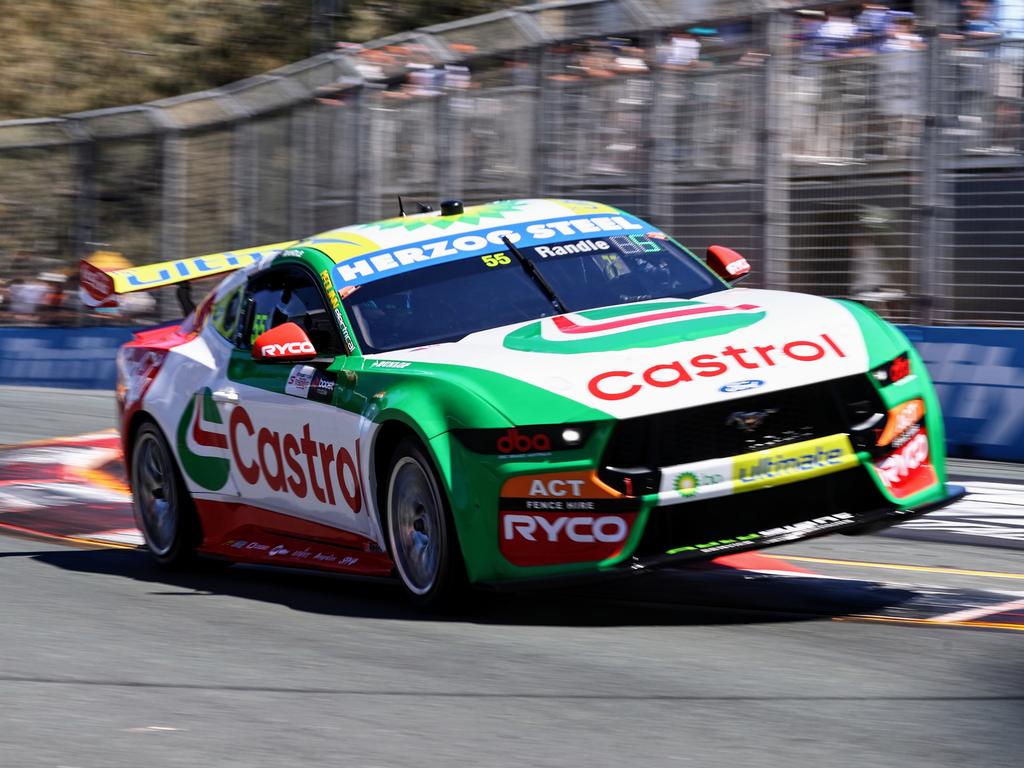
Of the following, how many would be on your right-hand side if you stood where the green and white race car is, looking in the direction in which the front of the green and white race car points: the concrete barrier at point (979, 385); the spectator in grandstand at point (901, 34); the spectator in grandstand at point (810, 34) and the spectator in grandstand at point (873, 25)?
0

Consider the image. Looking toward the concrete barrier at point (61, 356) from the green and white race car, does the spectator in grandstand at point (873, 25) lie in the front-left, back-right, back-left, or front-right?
front-right

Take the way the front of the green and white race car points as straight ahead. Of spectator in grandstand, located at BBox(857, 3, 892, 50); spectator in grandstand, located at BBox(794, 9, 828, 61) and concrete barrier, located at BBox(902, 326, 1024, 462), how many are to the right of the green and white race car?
0

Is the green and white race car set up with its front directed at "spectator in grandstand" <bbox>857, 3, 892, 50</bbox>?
no

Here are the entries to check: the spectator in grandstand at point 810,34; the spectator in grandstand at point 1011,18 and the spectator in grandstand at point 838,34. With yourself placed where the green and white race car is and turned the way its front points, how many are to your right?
0

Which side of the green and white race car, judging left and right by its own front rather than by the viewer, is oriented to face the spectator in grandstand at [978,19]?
left

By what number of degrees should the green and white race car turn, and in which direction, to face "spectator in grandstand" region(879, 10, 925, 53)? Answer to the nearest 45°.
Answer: approximately 90° to its left

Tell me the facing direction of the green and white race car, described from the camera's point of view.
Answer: facing the viewer and to the right of the viewer

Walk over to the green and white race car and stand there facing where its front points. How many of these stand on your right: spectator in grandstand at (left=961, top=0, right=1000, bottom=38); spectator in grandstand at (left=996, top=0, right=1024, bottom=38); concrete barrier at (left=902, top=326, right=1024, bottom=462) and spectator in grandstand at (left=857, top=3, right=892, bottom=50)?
0

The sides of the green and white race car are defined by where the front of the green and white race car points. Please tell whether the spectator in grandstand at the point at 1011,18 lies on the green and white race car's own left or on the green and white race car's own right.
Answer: on the green and white race car's own left

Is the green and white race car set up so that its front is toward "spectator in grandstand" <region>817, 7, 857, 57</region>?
no

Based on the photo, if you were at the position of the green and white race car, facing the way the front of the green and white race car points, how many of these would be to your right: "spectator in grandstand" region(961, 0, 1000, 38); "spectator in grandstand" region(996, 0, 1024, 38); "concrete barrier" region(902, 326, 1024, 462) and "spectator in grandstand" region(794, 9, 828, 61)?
0

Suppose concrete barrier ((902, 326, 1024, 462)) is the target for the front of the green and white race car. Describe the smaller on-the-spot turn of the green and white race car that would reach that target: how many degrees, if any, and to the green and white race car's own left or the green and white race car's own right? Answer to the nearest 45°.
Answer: approximately 90° to the green and white race car's own left
